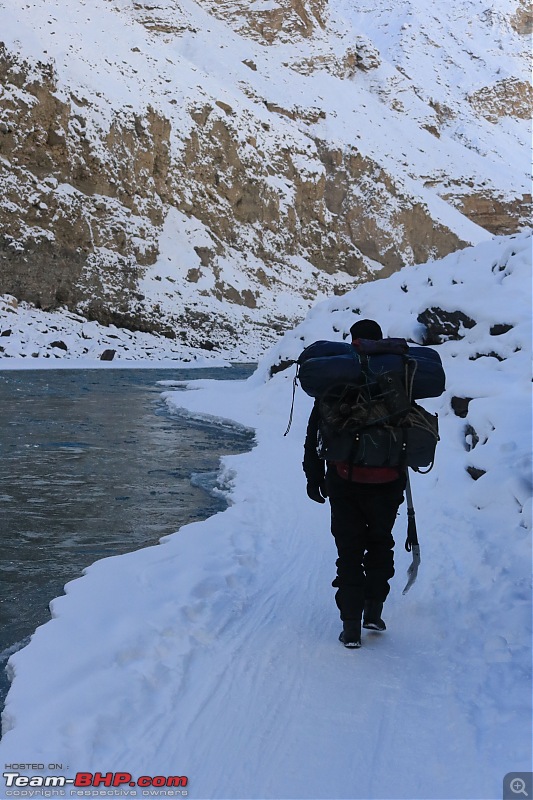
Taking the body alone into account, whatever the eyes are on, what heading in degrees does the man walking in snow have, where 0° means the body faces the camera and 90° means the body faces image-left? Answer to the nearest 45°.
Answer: approximately 180°
